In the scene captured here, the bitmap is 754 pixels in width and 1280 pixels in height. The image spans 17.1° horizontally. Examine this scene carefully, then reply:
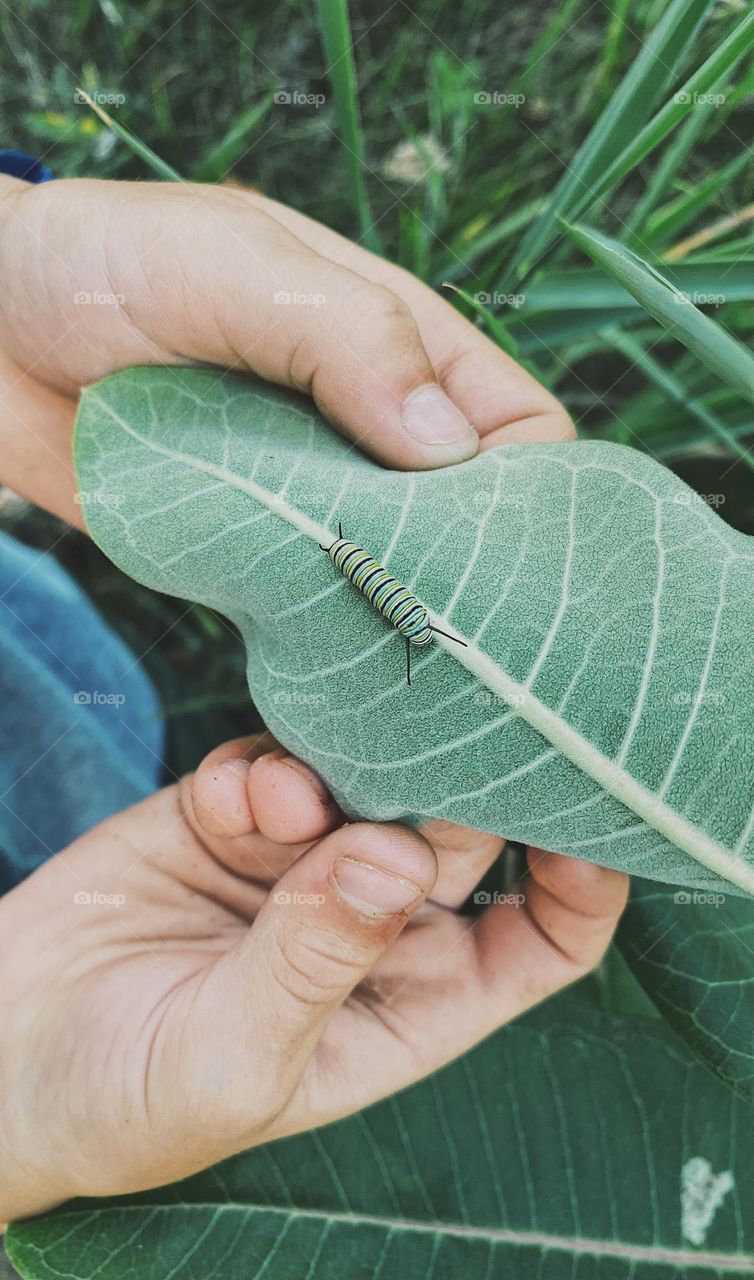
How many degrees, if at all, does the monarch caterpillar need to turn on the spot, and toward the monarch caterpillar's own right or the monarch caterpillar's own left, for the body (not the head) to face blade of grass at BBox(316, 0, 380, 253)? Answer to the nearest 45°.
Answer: approximately 135° to the monarch caterpillar's own left

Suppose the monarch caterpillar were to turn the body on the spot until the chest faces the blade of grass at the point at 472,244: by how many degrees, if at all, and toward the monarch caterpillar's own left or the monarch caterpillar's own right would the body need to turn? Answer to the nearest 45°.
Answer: approximately 135° to the monarch caterpillar's own left

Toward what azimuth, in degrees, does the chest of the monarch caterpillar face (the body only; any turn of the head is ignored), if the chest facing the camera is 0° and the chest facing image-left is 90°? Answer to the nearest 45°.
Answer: approximately 315°

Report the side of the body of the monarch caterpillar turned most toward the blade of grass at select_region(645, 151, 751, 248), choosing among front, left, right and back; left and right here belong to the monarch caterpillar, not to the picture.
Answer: left
